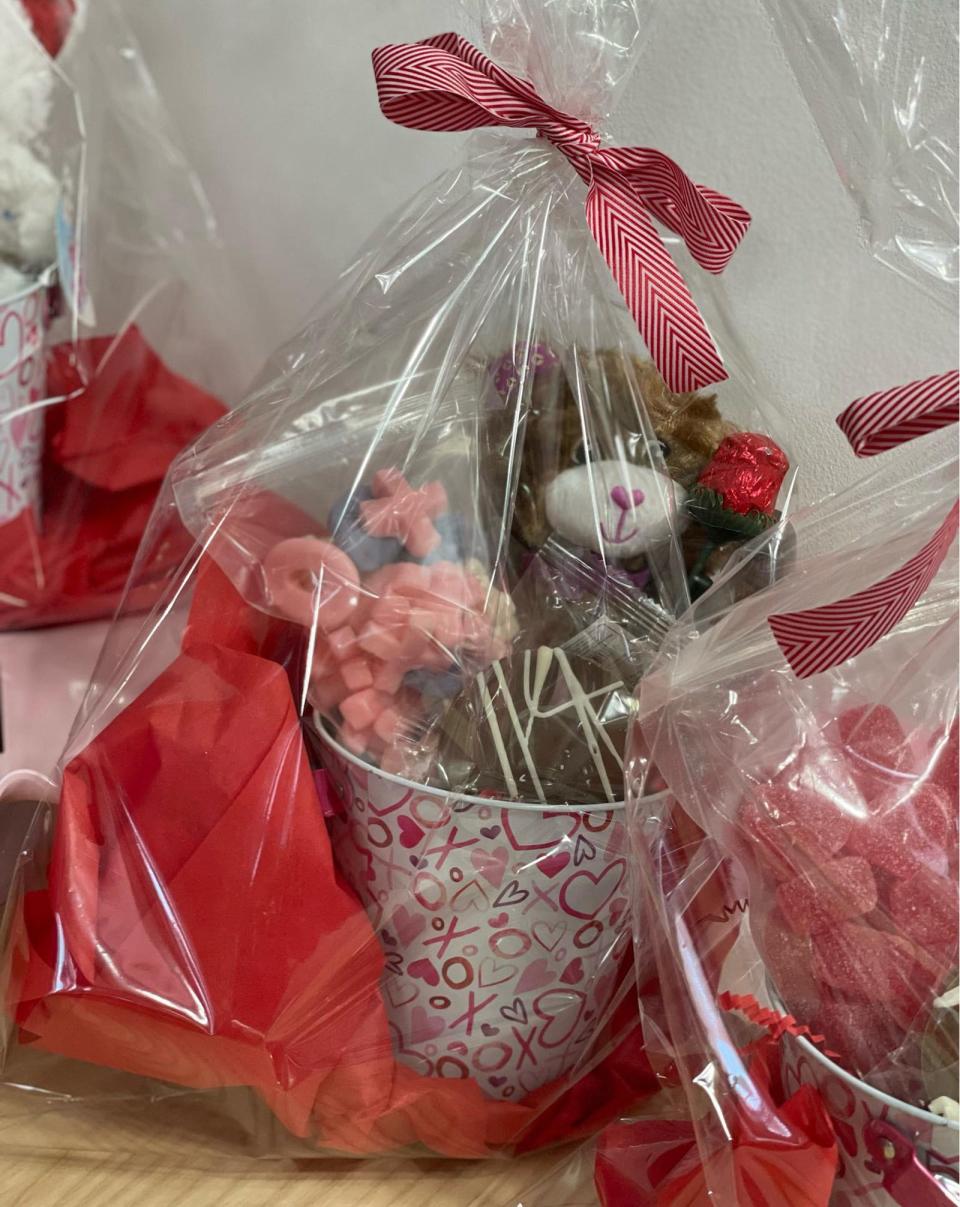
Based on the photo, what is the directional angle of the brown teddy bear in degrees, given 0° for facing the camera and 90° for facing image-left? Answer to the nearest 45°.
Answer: approximately 0°
